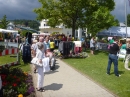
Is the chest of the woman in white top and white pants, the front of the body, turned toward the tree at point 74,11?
no
